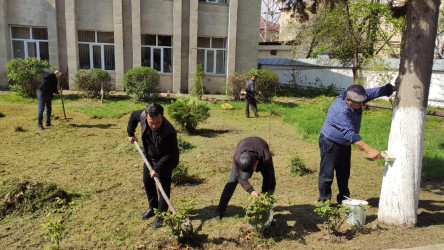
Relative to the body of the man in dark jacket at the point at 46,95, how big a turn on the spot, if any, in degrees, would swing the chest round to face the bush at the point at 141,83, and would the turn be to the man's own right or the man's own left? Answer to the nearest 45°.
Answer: approximately 45° to the man's own left

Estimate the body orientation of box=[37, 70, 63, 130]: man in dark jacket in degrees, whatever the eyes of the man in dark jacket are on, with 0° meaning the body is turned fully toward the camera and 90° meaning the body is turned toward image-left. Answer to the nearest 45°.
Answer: approximately 270°

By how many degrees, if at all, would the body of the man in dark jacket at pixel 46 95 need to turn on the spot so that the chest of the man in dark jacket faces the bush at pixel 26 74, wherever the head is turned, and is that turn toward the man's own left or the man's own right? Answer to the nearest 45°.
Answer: approximately 90° to the man's own left

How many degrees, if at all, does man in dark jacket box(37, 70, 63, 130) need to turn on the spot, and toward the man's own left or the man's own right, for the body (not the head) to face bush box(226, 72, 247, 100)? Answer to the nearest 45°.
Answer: approximately 45° to the man's own left

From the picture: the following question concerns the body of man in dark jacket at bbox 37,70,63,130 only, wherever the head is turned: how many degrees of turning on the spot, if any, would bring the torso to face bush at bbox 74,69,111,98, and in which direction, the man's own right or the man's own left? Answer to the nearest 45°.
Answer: approximately 90° to the man's own left

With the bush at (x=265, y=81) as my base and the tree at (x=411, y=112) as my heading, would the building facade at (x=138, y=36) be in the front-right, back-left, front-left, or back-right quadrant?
back-right

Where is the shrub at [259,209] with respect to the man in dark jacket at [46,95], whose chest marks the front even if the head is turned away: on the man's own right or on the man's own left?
on the man's own right

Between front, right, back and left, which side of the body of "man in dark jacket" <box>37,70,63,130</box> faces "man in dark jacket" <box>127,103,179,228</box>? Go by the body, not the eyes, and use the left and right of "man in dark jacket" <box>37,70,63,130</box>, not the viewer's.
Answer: right

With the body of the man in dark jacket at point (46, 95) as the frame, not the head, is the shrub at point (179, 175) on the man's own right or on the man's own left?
on the man's own right

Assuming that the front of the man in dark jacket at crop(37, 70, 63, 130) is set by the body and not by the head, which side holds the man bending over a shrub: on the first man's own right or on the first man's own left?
on the first man's own right

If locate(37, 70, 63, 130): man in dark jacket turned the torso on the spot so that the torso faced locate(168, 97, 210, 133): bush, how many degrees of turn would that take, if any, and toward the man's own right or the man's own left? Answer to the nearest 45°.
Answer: approximately 45° to the man's own right
